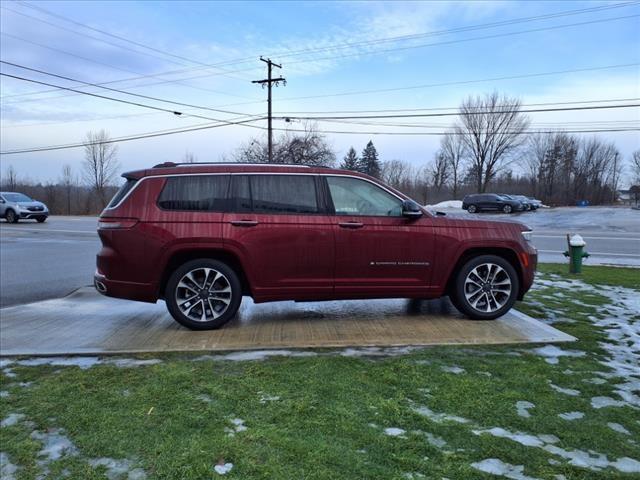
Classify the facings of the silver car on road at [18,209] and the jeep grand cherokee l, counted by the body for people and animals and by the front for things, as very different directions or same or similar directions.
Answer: same or similar directions

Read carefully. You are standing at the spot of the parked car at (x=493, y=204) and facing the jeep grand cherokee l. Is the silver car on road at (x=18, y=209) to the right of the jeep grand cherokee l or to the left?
right

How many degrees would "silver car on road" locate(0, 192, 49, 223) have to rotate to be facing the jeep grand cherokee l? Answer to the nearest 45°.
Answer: approximately 45° to its right

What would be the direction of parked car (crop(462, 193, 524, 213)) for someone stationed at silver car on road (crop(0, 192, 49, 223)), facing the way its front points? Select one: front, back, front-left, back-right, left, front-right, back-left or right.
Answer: front-left

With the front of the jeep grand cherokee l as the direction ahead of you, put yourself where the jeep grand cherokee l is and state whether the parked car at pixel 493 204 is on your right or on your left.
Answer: on your left

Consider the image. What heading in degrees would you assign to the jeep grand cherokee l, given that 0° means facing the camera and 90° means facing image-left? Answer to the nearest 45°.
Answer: approximately 270°

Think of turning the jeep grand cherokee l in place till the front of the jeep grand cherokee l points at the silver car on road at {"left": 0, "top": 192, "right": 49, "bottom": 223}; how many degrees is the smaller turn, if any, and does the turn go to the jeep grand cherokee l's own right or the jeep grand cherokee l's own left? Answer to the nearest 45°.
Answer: approximately 135° to the jeep grand cherokee l's own left
